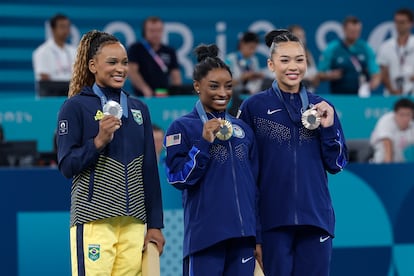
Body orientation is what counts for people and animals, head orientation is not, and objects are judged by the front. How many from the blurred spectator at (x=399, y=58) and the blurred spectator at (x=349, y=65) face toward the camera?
2

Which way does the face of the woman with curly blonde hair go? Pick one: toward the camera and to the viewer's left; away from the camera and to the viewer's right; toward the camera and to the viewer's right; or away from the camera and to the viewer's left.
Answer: toward the camera and to the viewer's right

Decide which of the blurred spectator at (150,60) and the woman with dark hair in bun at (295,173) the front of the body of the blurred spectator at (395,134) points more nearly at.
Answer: the woman with dark hair in bun

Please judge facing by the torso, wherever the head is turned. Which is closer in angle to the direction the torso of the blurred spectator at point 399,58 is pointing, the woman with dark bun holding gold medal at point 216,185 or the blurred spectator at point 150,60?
the woman with dark bun holding gold medal

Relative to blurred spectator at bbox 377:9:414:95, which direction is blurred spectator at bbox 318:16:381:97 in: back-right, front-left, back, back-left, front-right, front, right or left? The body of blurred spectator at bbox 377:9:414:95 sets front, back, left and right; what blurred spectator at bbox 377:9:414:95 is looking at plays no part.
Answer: front-right

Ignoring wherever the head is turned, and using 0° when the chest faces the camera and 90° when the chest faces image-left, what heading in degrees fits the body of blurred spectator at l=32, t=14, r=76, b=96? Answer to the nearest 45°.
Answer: approximately 315°

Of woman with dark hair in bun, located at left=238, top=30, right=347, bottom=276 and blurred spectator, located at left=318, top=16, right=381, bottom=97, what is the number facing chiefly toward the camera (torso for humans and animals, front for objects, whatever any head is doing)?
2

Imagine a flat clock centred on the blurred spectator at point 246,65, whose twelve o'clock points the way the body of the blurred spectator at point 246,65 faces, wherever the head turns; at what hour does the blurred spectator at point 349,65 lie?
the blurred spectator at point 349,65 is roughly at 10 o'clock from the blurred spectator at point 246,65.

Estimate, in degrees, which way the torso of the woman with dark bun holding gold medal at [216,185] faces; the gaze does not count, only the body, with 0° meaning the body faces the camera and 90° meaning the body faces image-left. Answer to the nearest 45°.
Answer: approximately 315°
